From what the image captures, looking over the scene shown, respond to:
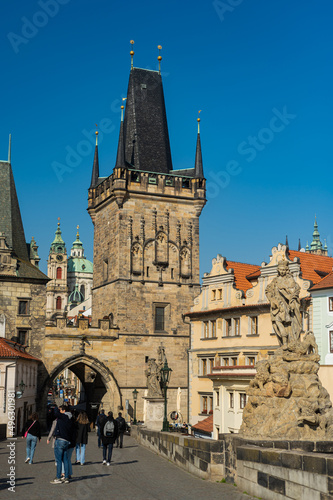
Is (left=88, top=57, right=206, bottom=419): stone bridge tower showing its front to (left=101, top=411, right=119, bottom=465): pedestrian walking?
yes

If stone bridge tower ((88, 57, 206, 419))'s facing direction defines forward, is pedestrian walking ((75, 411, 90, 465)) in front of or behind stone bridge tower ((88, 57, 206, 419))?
in front

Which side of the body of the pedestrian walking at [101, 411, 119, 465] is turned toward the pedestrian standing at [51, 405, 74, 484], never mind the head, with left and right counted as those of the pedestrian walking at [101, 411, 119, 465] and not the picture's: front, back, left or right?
back

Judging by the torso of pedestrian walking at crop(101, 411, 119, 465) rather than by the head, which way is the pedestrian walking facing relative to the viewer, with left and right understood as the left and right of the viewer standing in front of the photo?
facing away from the viewer

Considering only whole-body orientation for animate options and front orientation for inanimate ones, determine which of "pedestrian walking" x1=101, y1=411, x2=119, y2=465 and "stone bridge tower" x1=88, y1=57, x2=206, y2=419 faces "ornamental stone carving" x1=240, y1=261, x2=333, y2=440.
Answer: the stone bridge tower

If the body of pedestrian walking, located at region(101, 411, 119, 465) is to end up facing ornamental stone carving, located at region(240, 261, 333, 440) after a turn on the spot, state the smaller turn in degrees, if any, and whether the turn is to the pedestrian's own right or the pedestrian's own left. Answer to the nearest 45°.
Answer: approximately 135° to the pedestrian's own right

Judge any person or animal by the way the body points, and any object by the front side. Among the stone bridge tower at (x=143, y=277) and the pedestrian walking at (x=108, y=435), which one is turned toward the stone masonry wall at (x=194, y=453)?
the stone bridge tower

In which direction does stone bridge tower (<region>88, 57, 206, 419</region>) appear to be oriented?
toward the camera

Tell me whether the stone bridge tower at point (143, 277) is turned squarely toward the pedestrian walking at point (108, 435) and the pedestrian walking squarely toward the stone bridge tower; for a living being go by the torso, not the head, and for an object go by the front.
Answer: yes

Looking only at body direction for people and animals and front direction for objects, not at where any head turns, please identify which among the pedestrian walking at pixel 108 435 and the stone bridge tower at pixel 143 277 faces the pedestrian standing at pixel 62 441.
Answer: the stone bridge tower
